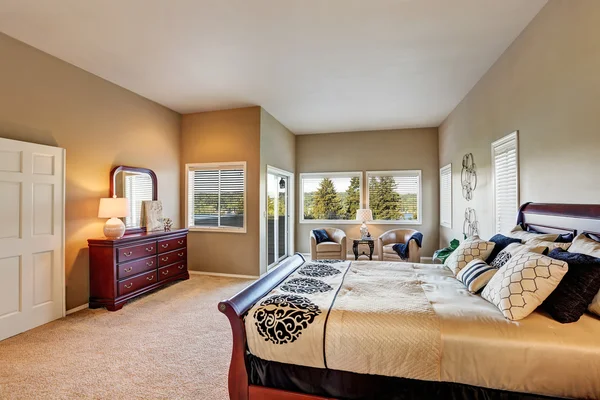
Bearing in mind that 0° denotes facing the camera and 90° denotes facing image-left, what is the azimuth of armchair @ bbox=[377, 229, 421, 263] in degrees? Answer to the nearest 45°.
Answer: approximately 45°

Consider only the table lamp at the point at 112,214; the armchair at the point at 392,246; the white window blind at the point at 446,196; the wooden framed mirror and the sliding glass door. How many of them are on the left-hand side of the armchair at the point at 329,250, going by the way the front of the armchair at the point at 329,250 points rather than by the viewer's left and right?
2

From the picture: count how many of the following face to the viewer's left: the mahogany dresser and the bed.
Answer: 1

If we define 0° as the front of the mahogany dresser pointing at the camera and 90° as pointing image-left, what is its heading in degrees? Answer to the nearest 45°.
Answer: approximately 315°

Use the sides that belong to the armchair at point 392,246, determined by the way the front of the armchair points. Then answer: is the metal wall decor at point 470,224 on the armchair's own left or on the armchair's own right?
on the armchair's own left

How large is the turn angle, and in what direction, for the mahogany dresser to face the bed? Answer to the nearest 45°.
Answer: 0° — it already faces it

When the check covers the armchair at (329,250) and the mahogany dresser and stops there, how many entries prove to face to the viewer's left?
0

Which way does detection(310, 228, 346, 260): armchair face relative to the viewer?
toward the camera

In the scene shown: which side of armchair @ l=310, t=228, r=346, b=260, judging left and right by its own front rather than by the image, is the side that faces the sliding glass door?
right

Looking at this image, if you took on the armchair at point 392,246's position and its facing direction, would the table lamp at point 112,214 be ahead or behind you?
ahead

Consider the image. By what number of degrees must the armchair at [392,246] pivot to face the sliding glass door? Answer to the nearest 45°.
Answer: approximately 45° to its right

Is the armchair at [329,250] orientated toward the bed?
yes

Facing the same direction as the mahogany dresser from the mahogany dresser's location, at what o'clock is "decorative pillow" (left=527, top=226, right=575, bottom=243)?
The decorative pillow is roughly at 12 o'clock from the mahogany dresser.

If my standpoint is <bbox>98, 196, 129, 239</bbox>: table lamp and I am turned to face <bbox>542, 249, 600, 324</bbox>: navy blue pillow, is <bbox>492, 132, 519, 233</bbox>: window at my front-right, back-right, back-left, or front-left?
front-left

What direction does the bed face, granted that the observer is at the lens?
facing to the left of the viewer

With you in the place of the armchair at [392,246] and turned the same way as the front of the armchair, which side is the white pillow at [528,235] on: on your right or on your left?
on your left

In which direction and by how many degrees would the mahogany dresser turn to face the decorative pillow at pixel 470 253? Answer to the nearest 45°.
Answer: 0° — it already faces it

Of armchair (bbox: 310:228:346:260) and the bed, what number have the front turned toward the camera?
1

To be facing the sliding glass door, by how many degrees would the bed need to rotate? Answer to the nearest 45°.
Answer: approximately 45° to its right
